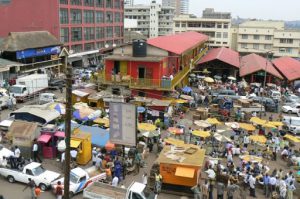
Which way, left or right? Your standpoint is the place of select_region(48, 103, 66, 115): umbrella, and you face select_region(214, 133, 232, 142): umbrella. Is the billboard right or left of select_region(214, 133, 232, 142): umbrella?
right

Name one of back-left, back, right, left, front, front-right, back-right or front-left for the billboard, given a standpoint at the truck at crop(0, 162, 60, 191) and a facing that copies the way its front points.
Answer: front-left

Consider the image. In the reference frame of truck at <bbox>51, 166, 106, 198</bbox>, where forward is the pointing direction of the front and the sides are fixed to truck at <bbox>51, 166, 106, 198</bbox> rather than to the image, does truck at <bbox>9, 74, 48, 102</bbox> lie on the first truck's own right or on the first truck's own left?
on the first truck's own right

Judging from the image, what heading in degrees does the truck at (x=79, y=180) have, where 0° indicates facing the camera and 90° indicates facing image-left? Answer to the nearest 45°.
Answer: approximately 45°

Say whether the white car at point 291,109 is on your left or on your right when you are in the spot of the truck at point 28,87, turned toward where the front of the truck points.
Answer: on your left

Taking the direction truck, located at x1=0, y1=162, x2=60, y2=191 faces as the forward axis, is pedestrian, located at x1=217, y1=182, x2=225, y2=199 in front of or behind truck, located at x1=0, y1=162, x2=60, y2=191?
in front
